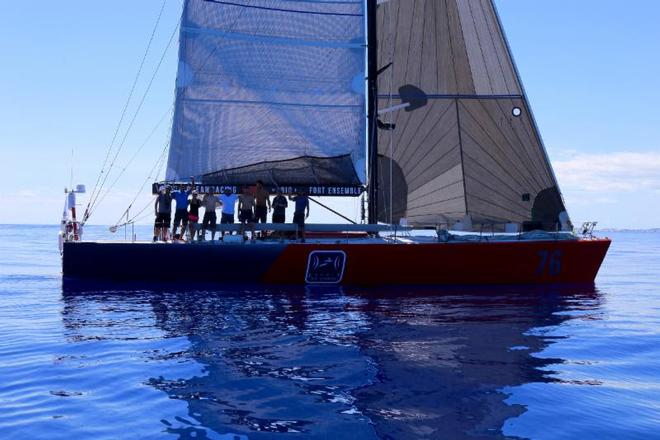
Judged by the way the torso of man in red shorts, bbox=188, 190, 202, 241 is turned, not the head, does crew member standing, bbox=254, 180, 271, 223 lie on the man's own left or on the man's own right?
on the man's own left

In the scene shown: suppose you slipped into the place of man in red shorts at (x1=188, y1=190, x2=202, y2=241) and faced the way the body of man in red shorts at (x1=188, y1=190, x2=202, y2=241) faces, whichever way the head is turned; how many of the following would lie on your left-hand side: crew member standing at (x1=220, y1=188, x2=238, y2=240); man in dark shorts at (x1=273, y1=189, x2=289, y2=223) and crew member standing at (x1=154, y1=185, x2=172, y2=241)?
2

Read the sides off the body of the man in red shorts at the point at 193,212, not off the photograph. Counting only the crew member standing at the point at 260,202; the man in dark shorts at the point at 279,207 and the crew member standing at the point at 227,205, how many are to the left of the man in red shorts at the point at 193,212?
3

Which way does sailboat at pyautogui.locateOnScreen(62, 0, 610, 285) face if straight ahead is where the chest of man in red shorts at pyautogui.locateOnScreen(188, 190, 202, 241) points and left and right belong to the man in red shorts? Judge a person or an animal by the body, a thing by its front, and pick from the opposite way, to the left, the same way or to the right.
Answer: to the left

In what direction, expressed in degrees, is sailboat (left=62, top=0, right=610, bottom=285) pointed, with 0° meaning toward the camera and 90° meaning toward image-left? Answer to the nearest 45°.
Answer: approximately 270°

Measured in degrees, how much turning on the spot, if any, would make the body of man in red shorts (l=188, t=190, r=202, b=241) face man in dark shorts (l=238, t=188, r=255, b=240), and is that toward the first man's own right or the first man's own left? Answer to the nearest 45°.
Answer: approximately 90° to the first man's own left

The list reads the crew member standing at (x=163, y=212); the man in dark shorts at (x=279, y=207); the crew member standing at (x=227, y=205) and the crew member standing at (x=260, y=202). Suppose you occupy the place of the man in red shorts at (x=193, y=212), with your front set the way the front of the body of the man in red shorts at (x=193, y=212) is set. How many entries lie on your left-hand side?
3

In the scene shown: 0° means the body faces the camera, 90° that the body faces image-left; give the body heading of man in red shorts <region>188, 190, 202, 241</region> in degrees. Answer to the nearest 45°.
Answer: approximately 0°
